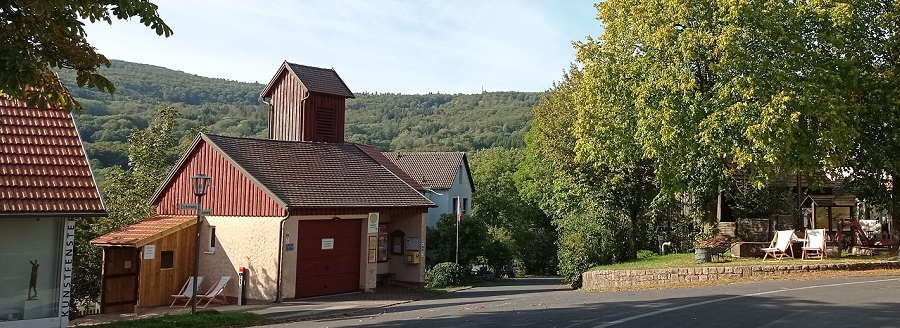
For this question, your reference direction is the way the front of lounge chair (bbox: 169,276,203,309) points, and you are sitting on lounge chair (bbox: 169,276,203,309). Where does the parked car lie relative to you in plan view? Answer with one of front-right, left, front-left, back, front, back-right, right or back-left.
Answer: back

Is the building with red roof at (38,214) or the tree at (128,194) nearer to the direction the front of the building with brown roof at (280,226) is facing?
the building with red roof

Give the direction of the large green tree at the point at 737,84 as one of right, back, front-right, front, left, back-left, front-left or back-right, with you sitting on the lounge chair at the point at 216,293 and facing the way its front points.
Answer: back-left

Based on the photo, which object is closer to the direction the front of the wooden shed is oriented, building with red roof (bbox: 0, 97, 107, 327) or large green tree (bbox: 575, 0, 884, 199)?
the building with red roof

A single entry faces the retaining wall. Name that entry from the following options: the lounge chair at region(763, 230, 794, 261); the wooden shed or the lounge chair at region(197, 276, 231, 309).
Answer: the lounge chair at region(763, 230, 794, 261)

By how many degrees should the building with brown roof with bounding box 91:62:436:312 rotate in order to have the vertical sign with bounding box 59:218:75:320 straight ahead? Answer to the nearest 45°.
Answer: approximately 90° to its right

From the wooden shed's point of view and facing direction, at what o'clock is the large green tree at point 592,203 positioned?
The large green tree is roughly at 7 o'clock from the wooden shed.

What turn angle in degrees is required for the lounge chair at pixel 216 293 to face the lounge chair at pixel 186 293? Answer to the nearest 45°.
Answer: approximately 90° to its right

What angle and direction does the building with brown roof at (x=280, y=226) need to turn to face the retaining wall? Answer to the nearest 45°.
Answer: approximately 45° to its left

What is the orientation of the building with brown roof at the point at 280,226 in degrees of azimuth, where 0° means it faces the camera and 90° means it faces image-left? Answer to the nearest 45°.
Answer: approximately 315°
